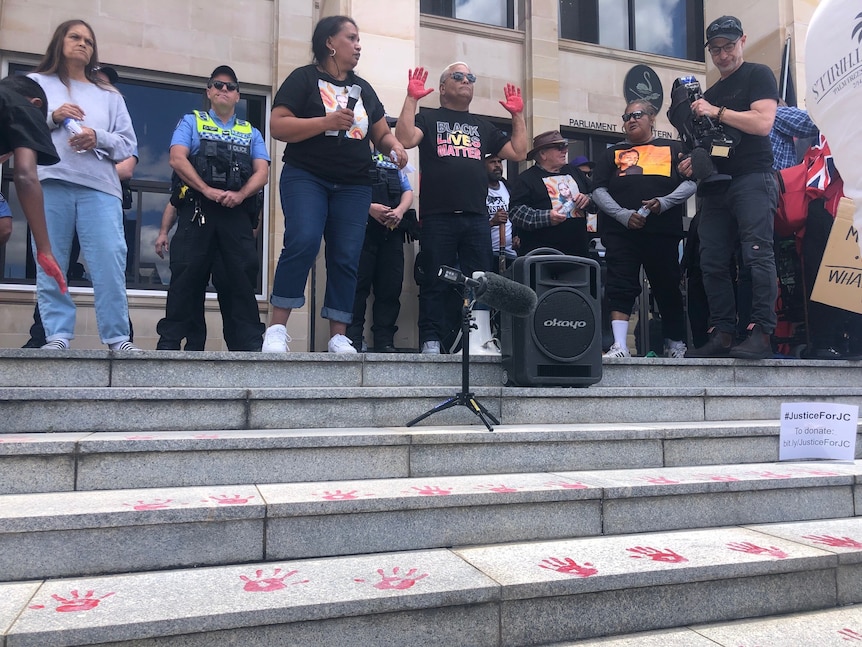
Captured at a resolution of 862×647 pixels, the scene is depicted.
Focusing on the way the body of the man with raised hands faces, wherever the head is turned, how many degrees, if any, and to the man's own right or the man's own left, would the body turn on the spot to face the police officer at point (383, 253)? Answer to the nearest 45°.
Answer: approximately 135° to the man's own right

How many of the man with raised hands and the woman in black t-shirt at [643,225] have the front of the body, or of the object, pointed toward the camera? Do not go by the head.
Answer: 2

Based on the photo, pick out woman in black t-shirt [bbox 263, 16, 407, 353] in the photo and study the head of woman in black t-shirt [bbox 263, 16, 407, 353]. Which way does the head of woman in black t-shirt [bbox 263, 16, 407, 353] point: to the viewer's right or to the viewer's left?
to the viewer's right

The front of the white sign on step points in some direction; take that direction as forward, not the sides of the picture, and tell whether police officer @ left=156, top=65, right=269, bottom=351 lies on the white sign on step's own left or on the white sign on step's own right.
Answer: on the white sign on step's own right

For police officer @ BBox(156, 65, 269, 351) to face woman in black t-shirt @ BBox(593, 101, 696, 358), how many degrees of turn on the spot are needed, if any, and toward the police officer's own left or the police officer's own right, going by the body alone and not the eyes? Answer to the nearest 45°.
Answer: approximately 90° to the police officer's own left

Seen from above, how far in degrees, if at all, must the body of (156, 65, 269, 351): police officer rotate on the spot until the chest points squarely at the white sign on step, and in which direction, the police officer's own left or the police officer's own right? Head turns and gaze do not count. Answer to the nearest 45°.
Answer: approximately 45° to the police officer's own left

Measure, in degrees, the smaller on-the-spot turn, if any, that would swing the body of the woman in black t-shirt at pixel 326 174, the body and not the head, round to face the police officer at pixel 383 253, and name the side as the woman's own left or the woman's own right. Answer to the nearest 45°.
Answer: approximately 135° to the woman's own left

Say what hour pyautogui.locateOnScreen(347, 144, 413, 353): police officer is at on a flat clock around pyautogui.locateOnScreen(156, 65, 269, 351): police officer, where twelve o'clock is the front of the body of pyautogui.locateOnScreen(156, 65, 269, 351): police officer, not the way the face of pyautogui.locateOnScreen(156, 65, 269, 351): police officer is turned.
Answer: pyautogui.locateOnScreen(347, 144, 413, 353): police officer is roughly at 8 o'clock from pyautogui.locateOnScreen(156, 65, 269, 351): police officer.

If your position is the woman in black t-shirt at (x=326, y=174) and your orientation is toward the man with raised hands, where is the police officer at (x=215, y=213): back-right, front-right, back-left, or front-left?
back-left

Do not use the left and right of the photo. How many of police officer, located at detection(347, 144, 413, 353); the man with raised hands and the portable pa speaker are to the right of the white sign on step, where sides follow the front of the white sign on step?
3

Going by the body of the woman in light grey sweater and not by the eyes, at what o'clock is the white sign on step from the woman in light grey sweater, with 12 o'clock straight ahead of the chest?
The white sign on step is roughly at 10 o'clock from the woman in light grey sweater.
